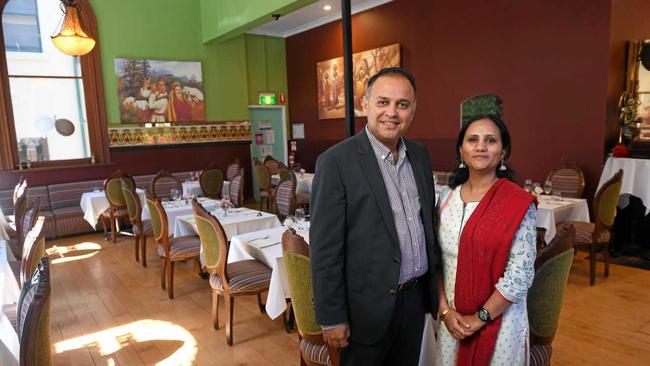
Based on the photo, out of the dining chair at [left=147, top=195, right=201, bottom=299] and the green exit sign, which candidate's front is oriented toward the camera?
the green exit sign

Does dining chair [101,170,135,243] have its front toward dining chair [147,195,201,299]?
no

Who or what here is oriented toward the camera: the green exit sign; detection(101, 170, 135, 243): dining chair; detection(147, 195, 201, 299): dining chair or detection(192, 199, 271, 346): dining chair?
the green exit sign

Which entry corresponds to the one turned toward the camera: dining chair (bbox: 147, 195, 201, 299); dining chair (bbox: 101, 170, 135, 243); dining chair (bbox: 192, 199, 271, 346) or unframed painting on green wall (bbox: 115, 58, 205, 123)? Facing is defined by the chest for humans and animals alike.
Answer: the unframed painting on green wall

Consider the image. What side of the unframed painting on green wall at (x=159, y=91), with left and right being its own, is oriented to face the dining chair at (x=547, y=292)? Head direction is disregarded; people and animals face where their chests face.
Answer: front

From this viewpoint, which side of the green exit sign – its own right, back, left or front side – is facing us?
front

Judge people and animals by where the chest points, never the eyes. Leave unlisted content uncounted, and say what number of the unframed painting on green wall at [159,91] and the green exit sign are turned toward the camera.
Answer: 2

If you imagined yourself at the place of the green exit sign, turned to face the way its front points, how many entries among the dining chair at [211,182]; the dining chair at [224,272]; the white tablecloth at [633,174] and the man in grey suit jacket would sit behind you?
0

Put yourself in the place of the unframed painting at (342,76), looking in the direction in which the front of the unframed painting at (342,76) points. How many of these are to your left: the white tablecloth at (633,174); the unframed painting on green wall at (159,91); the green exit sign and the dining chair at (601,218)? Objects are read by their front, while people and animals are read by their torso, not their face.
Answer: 2

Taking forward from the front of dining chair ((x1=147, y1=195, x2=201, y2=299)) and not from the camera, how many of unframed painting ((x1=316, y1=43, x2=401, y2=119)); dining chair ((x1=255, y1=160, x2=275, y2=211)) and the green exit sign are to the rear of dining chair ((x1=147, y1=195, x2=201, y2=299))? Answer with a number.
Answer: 0

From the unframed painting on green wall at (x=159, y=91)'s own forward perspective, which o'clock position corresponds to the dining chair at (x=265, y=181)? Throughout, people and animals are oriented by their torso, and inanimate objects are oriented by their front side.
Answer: The dining chair is roughly at 10 o'clock from the unframed painting on green wall.

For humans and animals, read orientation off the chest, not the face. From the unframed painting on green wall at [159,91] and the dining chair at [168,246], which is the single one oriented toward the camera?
the unframed painting on green wall

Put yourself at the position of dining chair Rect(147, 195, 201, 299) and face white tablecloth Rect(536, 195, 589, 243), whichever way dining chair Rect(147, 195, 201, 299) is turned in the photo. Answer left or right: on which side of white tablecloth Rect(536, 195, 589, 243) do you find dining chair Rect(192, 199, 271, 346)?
right

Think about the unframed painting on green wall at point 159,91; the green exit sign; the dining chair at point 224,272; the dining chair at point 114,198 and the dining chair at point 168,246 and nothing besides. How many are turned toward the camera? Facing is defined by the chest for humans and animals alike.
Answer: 2

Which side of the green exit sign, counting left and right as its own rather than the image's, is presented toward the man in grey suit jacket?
front

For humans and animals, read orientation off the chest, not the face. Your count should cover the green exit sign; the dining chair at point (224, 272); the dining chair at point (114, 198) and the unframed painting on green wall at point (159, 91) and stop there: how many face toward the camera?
2

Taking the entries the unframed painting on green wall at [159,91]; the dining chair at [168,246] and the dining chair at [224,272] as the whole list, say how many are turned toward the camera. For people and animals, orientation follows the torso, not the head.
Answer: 1

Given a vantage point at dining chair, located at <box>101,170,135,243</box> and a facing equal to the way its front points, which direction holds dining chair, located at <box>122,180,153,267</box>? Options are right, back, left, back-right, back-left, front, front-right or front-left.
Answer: back-left
